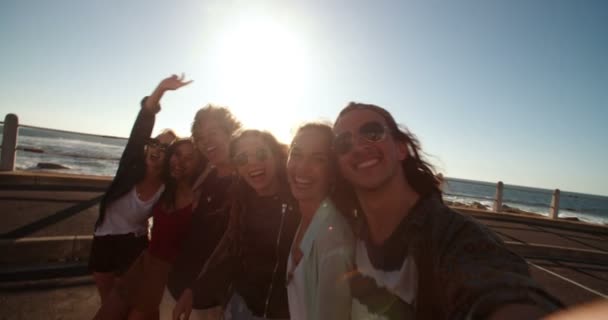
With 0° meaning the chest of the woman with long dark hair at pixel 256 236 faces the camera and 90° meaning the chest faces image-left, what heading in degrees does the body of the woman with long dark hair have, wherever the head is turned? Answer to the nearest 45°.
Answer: approximately 0°

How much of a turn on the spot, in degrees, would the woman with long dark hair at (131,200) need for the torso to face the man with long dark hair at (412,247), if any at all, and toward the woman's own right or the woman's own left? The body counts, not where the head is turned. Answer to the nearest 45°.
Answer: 0° — they already face them

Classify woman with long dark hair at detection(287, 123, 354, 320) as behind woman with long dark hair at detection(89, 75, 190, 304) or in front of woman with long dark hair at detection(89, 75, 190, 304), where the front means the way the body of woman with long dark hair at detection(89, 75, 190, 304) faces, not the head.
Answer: in front

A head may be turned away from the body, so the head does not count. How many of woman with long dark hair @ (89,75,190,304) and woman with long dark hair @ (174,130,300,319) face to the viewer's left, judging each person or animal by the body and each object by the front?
0

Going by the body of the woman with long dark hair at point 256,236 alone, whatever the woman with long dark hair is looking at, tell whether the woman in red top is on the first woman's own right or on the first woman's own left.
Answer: on the first woman's own right

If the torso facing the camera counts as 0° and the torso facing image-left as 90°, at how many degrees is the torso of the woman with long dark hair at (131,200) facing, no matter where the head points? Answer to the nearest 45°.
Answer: approximately 315°
